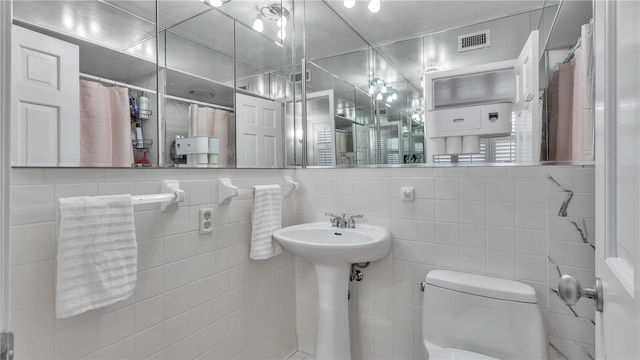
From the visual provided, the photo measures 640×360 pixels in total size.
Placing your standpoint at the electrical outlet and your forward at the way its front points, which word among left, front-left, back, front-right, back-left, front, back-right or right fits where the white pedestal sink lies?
front-left

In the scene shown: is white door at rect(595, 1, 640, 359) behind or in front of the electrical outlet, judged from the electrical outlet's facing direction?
in front

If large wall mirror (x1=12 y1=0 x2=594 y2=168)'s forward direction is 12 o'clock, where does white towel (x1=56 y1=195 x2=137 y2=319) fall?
The white towel is roughly at 2 o'clock from the large wall mirror.

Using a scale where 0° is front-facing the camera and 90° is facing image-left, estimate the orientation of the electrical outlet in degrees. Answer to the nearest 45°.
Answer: approximately 315°

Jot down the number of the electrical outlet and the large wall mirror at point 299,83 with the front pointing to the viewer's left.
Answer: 0

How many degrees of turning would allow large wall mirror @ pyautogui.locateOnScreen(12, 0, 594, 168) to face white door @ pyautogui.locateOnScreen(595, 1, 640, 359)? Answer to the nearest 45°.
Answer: approximately 45° to its left

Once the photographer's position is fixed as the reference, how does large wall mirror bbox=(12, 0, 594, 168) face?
facing the viewer
